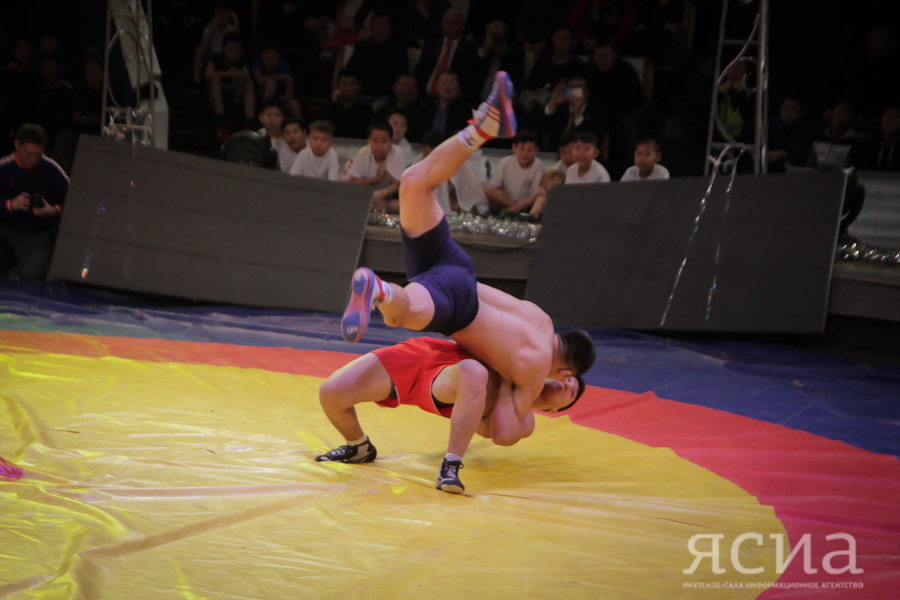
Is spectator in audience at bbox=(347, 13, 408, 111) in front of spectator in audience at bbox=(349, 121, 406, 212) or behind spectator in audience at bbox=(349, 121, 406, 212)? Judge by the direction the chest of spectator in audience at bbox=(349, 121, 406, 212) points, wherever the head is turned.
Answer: behind

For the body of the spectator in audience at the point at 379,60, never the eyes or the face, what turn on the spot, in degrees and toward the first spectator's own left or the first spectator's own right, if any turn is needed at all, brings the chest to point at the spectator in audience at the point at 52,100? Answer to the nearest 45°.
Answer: approximately 90° to the first spectator's own right

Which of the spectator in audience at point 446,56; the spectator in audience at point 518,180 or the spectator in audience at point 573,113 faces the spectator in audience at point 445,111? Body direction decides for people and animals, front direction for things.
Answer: the spectator in audience at point 446,56

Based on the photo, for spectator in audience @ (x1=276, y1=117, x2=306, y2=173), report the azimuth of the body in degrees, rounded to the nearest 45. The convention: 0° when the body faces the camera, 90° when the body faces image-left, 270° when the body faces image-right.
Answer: approximately 0°
